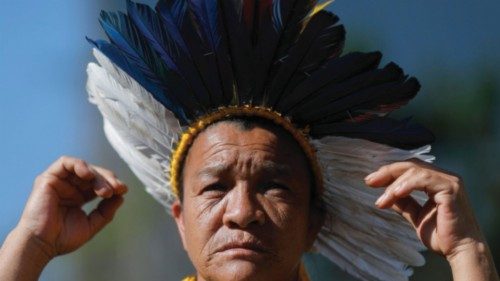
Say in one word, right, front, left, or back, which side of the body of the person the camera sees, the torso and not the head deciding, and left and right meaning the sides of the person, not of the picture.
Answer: front
